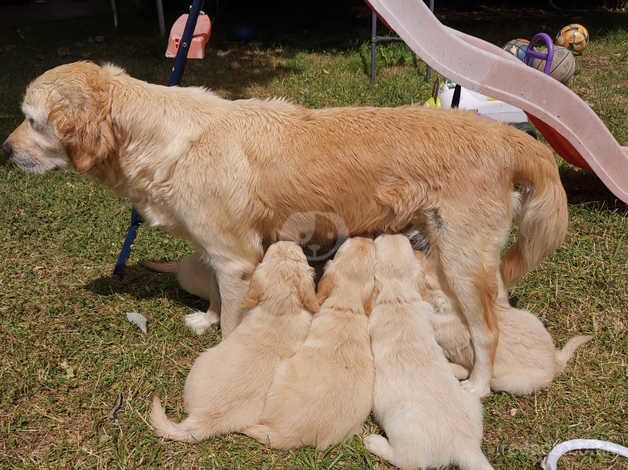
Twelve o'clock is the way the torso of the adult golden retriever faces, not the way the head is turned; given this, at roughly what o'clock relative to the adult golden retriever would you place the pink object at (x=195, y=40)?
The pink object is roughly at 2 o'clock from the adult golden retriever.

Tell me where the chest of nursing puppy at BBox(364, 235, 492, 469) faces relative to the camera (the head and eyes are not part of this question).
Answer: away from the camera

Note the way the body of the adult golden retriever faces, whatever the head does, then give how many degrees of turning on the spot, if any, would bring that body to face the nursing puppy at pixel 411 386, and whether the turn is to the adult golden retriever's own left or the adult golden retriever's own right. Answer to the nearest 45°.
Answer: approximately 135° to the adult golden retriever's own left

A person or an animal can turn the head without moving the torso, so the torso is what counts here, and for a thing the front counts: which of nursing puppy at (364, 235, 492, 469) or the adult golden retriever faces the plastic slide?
the nursing puppy

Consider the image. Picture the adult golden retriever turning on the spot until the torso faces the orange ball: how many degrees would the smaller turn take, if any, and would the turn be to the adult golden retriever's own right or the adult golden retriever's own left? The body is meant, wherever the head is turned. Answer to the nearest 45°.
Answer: approximately 135° to the adult golden retriever's own right

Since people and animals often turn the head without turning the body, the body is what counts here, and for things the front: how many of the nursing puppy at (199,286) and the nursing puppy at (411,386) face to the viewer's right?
1

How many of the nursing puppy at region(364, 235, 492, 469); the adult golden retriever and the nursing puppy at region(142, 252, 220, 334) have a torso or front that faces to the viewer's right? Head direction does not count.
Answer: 1

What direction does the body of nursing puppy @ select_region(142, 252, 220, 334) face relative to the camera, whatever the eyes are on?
to the viewer's right

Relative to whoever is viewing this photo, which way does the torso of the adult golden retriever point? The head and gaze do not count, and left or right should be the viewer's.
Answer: facing to the left of the viewer

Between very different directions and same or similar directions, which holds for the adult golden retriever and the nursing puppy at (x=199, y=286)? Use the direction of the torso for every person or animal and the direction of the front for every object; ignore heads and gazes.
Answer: very different directions

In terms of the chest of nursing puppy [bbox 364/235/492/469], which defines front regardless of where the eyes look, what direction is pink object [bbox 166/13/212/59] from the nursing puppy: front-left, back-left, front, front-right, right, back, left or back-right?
front-left

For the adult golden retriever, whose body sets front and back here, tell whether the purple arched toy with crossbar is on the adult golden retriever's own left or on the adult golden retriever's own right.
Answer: on the adult golden retriever's own right

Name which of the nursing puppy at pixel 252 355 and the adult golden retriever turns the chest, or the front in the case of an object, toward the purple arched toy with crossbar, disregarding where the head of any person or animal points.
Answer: the nursing puppy

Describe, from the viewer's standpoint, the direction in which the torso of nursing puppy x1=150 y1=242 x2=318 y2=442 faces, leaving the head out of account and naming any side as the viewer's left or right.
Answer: facing away from the viewer and to the right of the viewer
